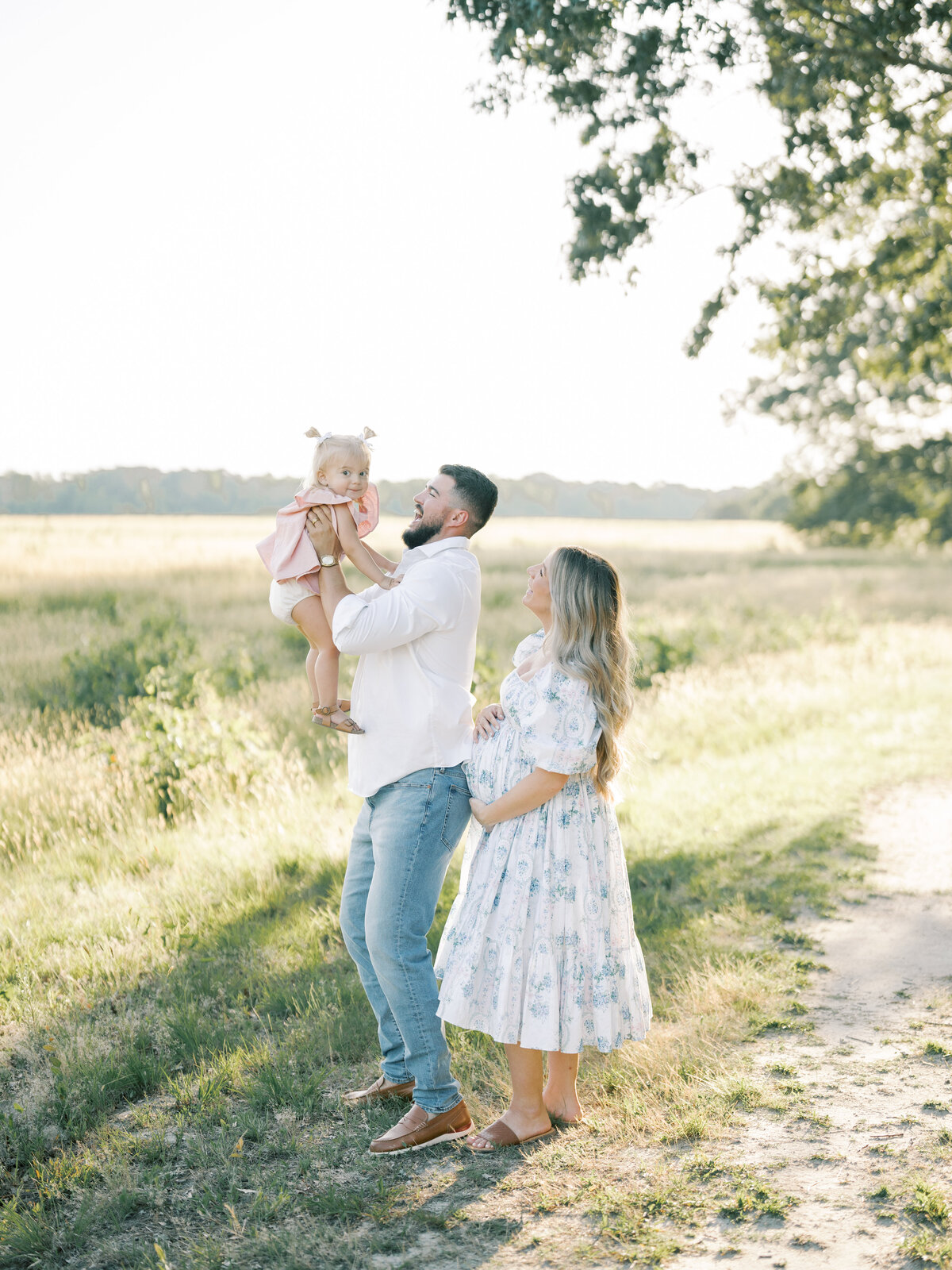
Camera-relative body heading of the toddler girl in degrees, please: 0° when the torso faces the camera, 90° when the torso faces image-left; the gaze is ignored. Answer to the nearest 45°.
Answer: approximately 270°

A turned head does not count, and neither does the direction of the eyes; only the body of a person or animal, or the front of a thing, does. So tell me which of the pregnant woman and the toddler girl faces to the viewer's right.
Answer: the toddler girl

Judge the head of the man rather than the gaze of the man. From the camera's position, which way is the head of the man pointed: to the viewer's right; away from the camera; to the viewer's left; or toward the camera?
to the viewer's left

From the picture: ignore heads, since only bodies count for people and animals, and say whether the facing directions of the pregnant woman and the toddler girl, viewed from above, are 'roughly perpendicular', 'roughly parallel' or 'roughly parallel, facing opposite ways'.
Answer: roughly parallel, facing opposite ways

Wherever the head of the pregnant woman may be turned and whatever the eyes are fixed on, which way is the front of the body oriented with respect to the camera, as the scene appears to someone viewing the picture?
to the viewer's left

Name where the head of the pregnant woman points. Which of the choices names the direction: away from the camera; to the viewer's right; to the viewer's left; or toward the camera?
to the viewer's left

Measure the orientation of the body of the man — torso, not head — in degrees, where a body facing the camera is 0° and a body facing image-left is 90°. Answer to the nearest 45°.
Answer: approximately 90°
